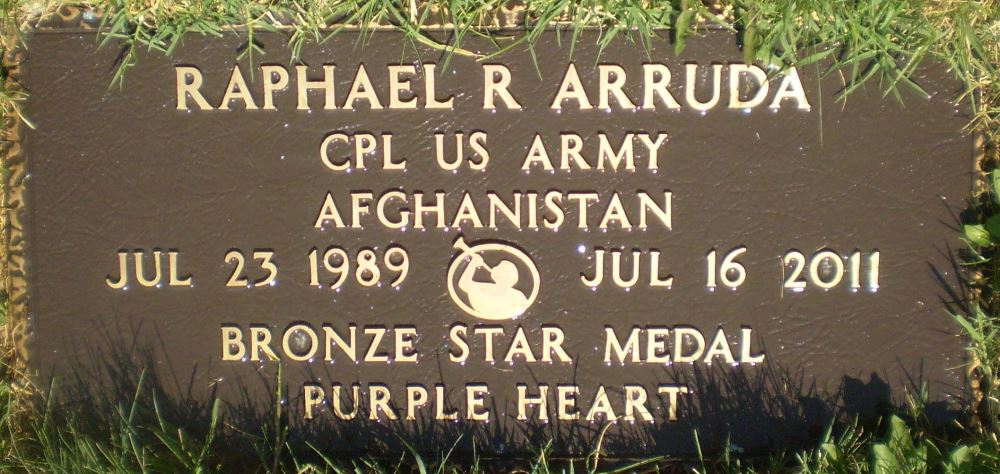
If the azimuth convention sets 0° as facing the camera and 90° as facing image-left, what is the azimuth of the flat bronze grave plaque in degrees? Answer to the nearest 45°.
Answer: approximately 0°
